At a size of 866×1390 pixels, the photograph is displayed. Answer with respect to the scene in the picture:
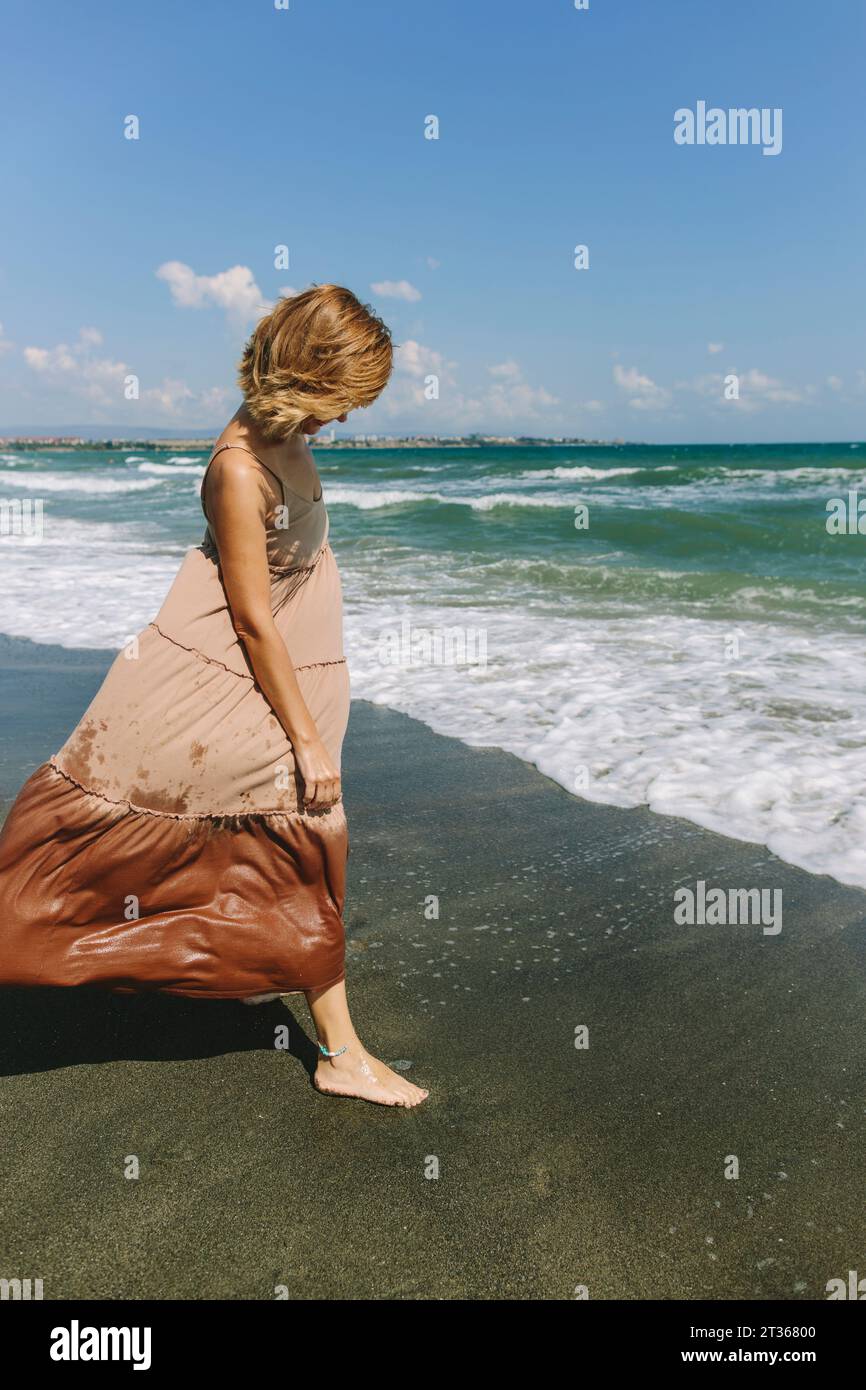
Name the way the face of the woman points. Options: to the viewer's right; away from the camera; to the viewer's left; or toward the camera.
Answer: to the viewer's right

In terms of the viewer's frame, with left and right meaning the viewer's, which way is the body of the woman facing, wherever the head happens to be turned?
facing to the right of the viewer
